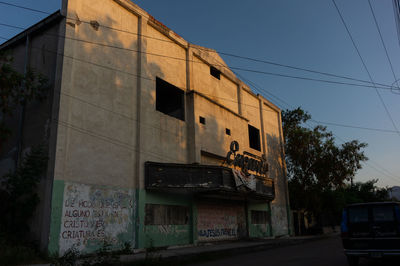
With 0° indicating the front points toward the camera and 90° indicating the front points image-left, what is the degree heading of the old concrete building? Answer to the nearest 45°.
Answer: approximately 315°

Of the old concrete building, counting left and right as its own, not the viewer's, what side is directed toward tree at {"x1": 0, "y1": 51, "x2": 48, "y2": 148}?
right

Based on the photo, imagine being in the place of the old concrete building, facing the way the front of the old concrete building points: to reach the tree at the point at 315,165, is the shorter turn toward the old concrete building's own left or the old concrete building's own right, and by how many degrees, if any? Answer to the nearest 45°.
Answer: approximately 90° to the old concrete building's own left
